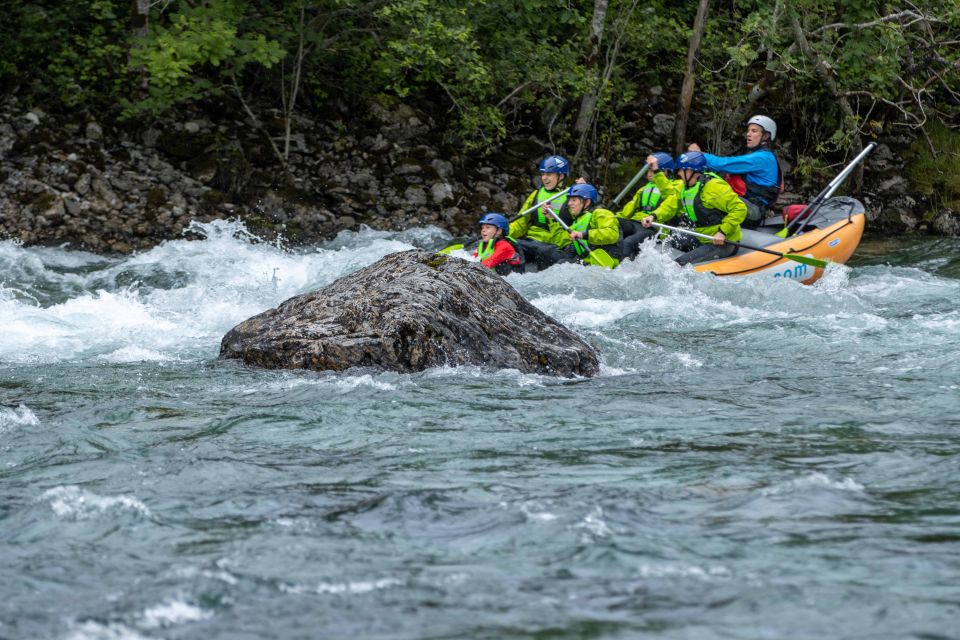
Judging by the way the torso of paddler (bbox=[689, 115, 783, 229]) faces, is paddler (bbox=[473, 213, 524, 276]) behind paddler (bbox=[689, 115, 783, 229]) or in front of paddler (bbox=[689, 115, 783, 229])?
in front

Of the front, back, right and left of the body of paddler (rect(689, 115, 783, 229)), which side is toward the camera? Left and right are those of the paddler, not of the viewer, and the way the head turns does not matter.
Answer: left

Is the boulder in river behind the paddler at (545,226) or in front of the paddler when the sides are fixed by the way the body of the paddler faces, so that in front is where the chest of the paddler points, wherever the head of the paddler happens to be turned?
in front

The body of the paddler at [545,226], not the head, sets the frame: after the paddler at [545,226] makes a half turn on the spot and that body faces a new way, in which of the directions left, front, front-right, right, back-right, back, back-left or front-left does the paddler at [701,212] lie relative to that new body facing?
front-right

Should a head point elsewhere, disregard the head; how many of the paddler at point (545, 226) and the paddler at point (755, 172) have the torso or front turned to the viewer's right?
0

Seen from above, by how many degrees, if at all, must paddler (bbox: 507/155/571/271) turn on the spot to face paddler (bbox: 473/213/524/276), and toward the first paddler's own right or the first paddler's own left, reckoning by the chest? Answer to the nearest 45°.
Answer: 0° — they already face them

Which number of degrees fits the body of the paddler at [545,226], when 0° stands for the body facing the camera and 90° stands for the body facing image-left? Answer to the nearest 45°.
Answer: approximately 45°

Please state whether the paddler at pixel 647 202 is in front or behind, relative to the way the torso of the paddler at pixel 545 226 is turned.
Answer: behind

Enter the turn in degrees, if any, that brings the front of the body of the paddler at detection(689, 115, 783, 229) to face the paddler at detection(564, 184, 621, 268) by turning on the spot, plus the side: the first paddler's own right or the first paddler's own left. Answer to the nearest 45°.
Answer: approximately 45° to the first paddler's own left

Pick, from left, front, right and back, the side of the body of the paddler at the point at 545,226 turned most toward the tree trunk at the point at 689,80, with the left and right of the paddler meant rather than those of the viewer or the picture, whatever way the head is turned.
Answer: back

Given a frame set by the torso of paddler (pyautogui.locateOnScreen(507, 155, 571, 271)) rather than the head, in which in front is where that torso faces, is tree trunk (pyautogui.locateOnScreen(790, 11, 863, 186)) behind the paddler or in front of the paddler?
behind

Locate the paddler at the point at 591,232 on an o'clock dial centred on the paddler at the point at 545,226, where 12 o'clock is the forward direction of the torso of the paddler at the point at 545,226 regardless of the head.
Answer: the paddler at the point at 591,232 is roughly at 9 o'clock from the paddler at the point at 545,226.

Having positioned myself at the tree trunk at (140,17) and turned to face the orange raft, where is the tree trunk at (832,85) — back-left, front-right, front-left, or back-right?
front-left
